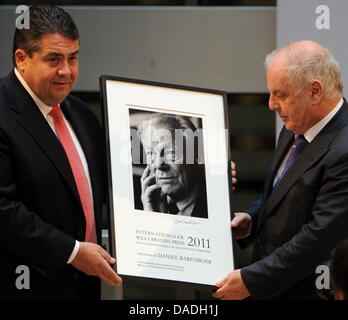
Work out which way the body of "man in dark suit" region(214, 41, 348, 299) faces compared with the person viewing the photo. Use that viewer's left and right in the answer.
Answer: facing the viewer and to the left of the viewer

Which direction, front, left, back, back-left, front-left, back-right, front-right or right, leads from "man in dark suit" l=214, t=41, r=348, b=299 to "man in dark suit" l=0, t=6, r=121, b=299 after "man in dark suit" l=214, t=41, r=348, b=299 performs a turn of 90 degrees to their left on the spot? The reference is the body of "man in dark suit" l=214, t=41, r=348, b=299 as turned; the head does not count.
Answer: back-right

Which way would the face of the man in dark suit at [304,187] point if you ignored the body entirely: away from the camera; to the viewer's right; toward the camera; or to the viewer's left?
to the viewer's left
